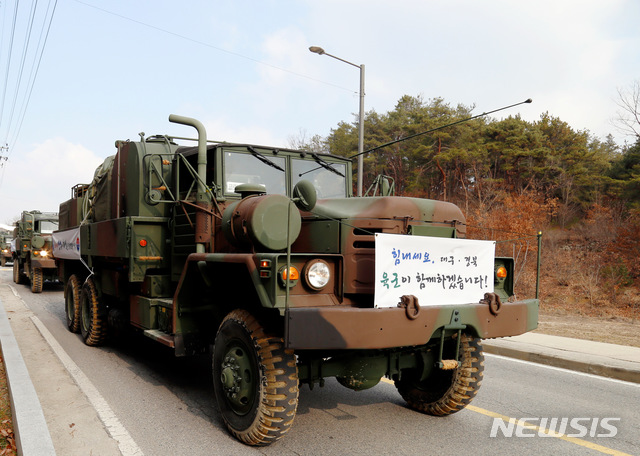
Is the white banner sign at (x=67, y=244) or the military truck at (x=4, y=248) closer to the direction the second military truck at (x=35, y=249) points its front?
the white banner sign

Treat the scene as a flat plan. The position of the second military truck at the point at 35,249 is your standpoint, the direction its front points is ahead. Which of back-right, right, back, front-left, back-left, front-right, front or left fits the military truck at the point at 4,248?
back-left

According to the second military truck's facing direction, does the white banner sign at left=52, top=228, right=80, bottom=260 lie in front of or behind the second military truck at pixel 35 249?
in front

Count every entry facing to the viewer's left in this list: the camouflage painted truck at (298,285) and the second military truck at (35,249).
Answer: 0

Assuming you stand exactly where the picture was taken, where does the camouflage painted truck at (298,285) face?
facing the viewer and to the right of the viewer

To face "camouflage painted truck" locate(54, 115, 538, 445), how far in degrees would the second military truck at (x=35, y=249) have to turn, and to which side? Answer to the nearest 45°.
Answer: approximately 45° to its right
